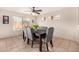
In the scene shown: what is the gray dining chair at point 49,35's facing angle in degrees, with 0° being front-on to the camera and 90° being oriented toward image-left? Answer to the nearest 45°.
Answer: approximately 135°

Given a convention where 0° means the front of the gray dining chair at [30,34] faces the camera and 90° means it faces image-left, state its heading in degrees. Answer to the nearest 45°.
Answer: approximately 225°
